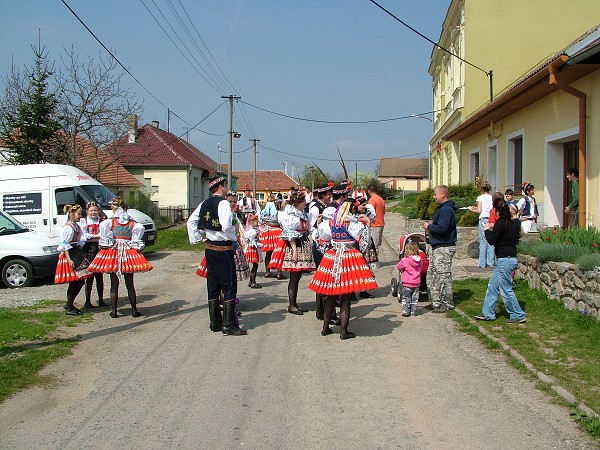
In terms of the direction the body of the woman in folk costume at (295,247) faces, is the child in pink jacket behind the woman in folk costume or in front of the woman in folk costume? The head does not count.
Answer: in front

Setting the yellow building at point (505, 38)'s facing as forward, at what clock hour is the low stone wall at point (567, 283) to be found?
The low stone wall is roughly at 9 o'clock from the yellow building.

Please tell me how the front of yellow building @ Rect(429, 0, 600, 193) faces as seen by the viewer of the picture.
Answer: facing to the left of the viewer

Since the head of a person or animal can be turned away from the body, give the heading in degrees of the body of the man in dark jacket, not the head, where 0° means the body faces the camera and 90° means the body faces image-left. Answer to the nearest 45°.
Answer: approximately 90°
